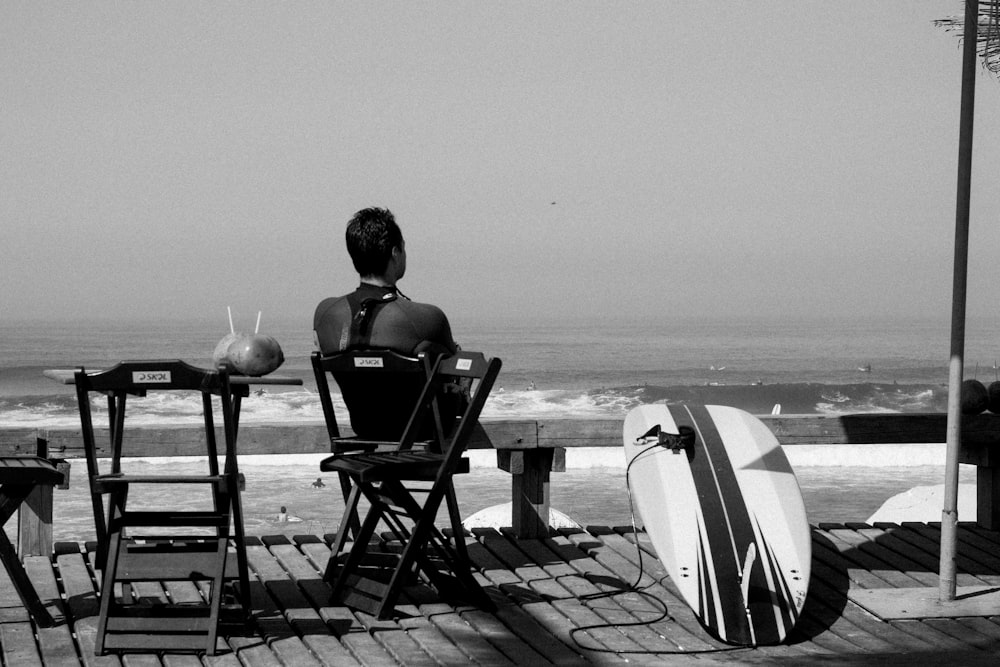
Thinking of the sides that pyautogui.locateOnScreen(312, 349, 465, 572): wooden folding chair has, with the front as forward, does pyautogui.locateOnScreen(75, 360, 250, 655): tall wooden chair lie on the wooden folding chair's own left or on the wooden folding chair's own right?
on the wooden folding chair's own left

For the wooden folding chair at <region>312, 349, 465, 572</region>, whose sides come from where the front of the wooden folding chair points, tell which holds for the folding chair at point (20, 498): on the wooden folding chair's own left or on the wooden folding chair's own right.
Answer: on the wooden folding chair's own left

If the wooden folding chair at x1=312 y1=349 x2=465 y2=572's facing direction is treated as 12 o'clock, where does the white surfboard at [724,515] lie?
The white surfboard is roughly at 3 o'clock from the wooden folding chair.

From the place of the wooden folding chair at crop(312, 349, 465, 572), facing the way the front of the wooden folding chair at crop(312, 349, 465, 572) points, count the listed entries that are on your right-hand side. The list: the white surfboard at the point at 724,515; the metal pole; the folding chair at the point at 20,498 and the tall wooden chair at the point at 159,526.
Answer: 2

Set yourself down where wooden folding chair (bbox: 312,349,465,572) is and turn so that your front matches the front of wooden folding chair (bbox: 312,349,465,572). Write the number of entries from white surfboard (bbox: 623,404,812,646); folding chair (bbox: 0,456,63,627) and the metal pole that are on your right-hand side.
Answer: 2

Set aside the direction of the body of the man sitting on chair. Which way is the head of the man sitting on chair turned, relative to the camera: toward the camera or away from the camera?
away from the camera

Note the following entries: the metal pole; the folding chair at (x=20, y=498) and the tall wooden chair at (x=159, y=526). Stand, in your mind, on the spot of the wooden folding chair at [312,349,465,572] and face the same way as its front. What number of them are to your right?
1

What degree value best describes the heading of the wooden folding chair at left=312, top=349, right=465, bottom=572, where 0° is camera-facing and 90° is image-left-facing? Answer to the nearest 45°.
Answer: approximately 180°

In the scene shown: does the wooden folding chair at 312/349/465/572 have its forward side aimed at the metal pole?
no
